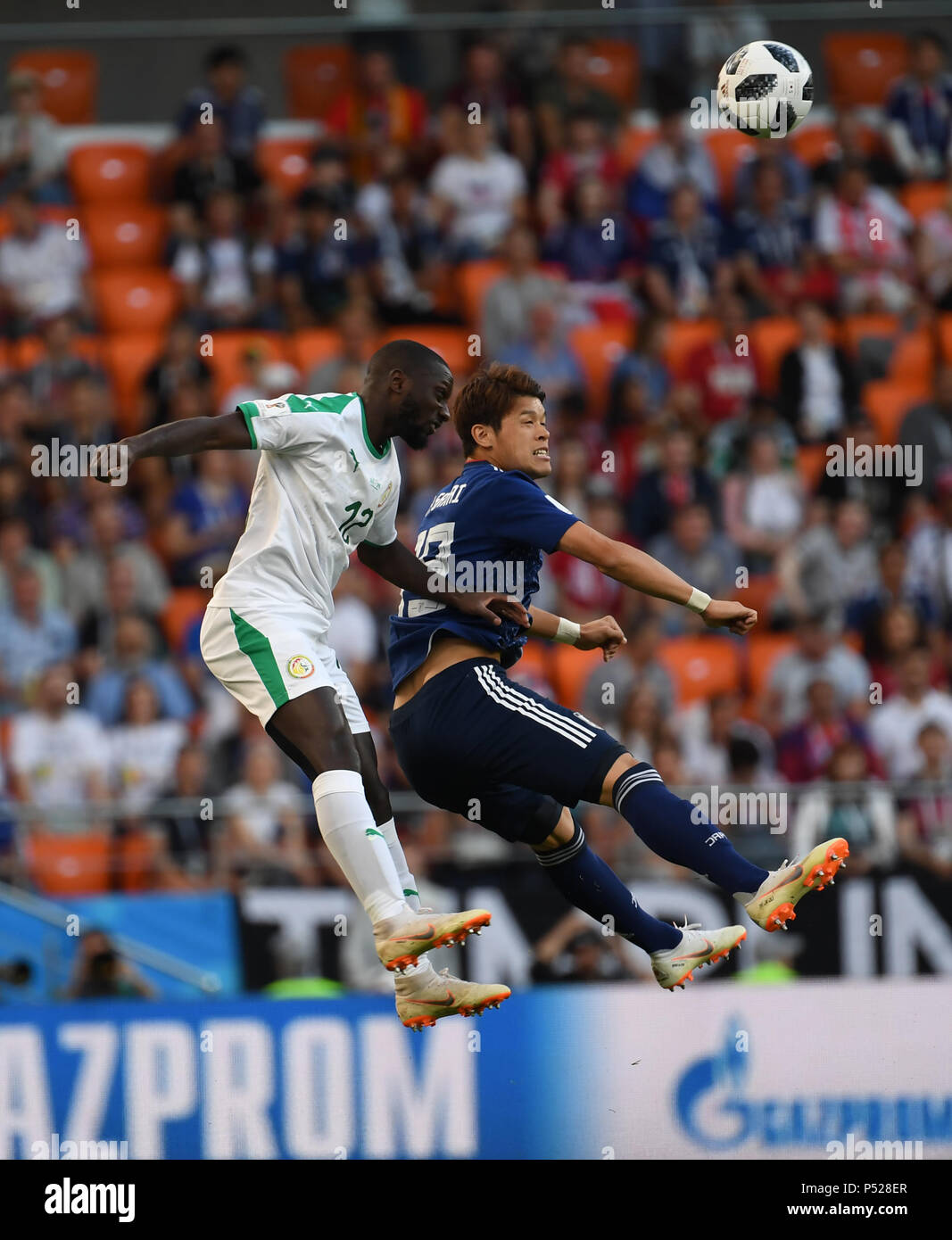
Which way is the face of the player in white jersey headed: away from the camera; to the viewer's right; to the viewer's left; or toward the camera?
to the viewer's right

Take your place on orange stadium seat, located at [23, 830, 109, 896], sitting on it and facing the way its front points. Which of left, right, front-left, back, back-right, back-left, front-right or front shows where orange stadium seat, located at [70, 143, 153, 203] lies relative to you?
back

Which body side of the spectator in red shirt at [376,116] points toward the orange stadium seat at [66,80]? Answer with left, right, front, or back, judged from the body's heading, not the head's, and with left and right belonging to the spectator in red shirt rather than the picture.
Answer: right

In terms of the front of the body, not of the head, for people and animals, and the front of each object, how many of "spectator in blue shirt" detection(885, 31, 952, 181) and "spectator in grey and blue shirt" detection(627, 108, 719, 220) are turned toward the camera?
2

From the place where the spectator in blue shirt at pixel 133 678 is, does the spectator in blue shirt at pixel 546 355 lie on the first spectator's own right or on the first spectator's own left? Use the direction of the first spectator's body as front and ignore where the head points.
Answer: on the first spectator's own left

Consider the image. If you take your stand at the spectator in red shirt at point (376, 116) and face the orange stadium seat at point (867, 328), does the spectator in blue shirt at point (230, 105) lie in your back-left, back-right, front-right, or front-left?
back-right
